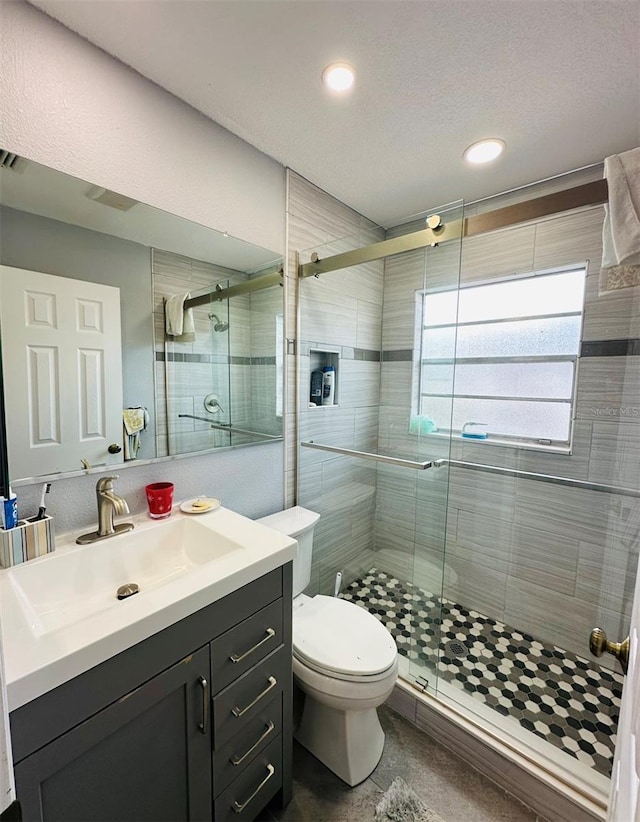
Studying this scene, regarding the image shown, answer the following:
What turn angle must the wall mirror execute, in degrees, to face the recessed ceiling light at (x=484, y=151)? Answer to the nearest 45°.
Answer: approximately 45° to its left

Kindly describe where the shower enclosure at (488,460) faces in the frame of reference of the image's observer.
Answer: facing the viewer and to the left of the viewer

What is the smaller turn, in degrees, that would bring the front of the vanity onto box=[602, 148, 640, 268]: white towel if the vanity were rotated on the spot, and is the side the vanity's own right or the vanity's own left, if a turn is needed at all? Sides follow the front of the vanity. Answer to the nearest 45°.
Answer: approximately 45° to the vanity's own left

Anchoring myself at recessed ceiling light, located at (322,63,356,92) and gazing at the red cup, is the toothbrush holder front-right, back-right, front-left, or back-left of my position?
front-left

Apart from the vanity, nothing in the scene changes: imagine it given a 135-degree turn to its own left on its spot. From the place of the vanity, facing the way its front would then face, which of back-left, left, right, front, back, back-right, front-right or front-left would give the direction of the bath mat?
right

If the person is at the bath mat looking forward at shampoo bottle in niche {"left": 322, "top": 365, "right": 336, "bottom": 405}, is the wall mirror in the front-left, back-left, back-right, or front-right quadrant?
front-left

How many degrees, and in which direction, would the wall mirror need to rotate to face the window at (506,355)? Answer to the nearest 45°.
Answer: approximately 45° to its left

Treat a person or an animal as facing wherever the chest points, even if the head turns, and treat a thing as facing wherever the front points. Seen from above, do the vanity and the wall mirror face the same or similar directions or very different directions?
same or similar directions

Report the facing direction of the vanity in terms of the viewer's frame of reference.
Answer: facing the viewer and to the right of the viewer
